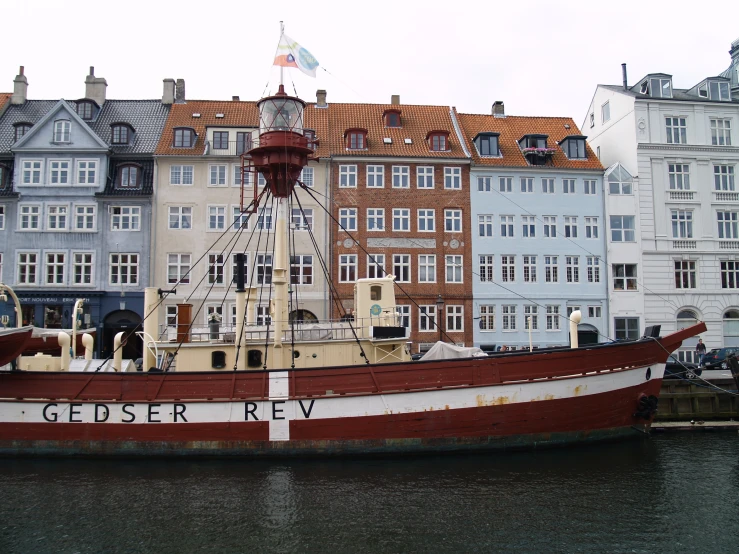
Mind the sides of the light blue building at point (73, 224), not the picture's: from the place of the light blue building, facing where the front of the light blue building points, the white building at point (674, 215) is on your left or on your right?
on your left

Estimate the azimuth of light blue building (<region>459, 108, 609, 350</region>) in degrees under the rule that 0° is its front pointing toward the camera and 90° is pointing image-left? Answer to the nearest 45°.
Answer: approximately 0°

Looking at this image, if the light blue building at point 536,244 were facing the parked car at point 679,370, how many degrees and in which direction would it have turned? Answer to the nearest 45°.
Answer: approximately 45° to its left

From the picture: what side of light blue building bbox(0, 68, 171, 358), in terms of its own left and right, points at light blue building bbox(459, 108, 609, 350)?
left

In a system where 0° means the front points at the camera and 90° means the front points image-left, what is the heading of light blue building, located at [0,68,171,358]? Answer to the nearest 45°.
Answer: approximately 0°

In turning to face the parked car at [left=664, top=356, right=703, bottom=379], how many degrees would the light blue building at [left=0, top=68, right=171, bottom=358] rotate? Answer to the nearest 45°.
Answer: approximately 45° to its left

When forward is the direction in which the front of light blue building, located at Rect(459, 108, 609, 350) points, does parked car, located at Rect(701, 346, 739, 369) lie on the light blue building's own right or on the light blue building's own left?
on the light blue building's own left

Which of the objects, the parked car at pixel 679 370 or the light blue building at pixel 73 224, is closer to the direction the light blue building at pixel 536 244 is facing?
the parked car

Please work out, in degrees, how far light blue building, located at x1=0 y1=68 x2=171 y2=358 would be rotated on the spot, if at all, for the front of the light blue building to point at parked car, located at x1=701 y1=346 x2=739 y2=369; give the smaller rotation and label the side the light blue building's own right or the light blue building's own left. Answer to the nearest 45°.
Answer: approximately 45° to the light blue building's own left
